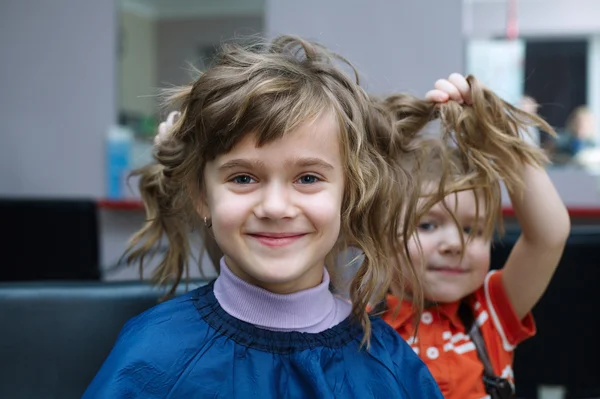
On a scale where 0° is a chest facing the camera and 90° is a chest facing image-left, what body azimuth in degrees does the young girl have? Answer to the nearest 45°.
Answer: approximately 0°

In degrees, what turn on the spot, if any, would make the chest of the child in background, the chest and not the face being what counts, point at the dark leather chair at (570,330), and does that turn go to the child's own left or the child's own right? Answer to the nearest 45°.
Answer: approximately 180°

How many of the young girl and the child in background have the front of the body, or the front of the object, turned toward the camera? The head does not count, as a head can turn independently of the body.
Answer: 2

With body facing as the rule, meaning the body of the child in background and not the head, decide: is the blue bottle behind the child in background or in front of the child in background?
behind

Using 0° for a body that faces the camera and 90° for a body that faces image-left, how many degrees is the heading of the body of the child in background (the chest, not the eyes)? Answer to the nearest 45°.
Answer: approximately 0°
